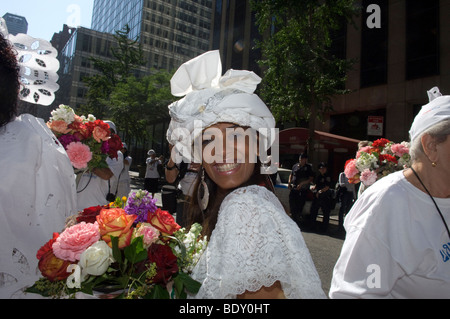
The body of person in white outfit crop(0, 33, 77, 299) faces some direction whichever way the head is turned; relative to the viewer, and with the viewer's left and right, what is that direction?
facing away from the viewer

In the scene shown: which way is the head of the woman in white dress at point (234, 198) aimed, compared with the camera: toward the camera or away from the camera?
toward the camera

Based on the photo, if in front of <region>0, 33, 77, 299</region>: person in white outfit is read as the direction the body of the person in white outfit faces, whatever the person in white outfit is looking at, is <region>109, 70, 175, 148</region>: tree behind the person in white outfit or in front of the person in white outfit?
in front

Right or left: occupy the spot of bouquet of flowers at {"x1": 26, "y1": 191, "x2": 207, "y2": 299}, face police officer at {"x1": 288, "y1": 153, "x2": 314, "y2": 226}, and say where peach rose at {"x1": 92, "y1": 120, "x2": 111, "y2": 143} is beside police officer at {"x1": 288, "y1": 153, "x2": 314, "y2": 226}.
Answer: left

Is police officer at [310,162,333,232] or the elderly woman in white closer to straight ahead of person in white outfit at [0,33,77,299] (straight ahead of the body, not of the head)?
the police officer

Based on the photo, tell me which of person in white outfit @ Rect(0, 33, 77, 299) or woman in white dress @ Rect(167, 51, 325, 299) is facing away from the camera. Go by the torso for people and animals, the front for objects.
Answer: the person in white outfit

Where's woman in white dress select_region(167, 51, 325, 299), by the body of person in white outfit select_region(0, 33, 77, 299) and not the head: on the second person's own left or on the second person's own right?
on the second person's own right

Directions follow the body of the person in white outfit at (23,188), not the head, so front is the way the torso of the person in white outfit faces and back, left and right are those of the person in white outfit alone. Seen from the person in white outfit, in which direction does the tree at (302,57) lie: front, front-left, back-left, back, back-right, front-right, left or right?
front-right
